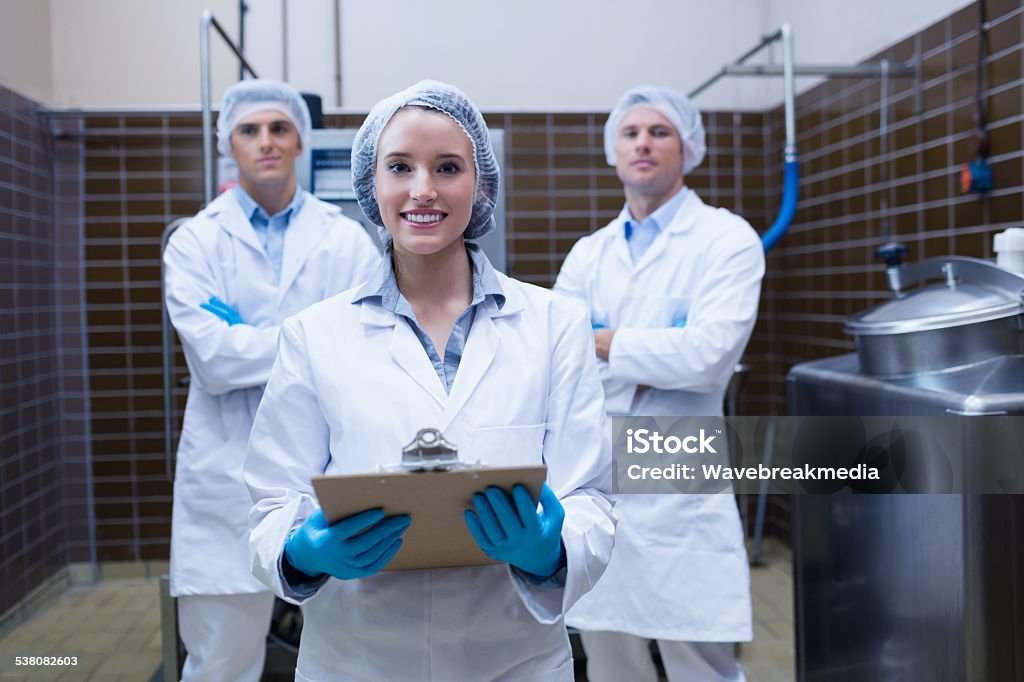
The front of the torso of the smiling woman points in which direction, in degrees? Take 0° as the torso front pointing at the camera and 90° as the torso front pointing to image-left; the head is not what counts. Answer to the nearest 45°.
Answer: approximately 0°

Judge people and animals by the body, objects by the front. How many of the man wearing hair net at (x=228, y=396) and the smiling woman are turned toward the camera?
2

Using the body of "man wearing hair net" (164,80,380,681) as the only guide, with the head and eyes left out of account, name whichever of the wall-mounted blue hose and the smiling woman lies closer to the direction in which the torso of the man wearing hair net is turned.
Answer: the smiling woman

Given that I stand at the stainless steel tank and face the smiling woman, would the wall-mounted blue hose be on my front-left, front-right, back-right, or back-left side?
back-right

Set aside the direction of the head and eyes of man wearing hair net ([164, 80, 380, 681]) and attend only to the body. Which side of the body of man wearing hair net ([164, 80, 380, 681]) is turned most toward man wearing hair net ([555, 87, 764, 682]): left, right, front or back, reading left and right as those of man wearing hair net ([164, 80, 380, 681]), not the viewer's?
left

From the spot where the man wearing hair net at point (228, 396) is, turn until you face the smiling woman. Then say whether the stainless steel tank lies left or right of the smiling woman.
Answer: left

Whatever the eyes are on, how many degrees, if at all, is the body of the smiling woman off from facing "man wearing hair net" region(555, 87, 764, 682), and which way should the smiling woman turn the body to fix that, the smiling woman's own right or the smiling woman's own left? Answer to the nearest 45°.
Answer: approximately 135° to the smiling woman's own left

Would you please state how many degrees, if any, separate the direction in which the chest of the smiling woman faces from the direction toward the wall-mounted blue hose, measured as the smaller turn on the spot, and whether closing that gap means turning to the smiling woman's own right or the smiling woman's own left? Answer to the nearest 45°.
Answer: approximately 135° to the smiling woman's own left
